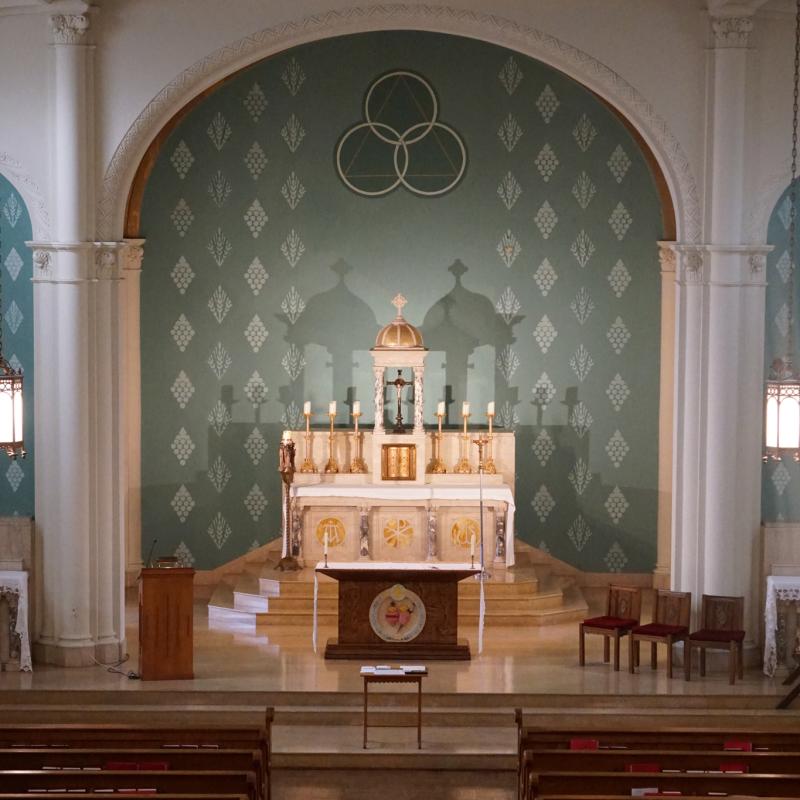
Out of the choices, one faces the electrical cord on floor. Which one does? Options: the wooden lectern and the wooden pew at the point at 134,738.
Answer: the wooden pew

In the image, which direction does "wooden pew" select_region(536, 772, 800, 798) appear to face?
away from the camera

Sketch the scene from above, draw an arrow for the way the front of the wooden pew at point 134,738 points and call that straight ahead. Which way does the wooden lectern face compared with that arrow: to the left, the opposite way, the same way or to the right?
the opposite way

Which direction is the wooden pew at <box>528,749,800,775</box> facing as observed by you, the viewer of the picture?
facing away from the viewer

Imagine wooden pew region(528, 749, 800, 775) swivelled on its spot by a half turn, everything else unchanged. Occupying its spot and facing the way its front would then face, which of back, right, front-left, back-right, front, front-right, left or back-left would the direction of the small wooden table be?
back-right

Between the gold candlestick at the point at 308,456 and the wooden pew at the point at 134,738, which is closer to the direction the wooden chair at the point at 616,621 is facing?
the wooden pew

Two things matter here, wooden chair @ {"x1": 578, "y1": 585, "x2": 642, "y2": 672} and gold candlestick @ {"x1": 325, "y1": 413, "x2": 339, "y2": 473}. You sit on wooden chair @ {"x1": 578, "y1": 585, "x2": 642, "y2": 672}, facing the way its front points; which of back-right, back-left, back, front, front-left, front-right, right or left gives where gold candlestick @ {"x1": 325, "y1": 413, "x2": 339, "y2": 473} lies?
right

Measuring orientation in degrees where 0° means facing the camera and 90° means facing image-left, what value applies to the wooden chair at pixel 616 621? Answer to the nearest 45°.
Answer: approximately 45°

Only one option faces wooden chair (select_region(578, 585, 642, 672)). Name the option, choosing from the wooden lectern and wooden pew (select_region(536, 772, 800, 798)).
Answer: the wooden pew

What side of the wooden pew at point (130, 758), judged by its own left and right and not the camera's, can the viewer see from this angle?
back

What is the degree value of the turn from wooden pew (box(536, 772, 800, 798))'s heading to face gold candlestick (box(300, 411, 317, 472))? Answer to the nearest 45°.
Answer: approximately 45° to its left

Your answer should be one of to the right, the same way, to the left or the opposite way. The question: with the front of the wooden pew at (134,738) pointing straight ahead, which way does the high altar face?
the opposite way

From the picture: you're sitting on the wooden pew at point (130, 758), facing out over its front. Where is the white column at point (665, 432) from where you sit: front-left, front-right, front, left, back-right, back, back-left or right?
front-right

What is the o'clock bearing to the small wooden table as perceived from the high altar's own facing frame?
The small wooden table is roughly at 12 o'clock from the high altar.
